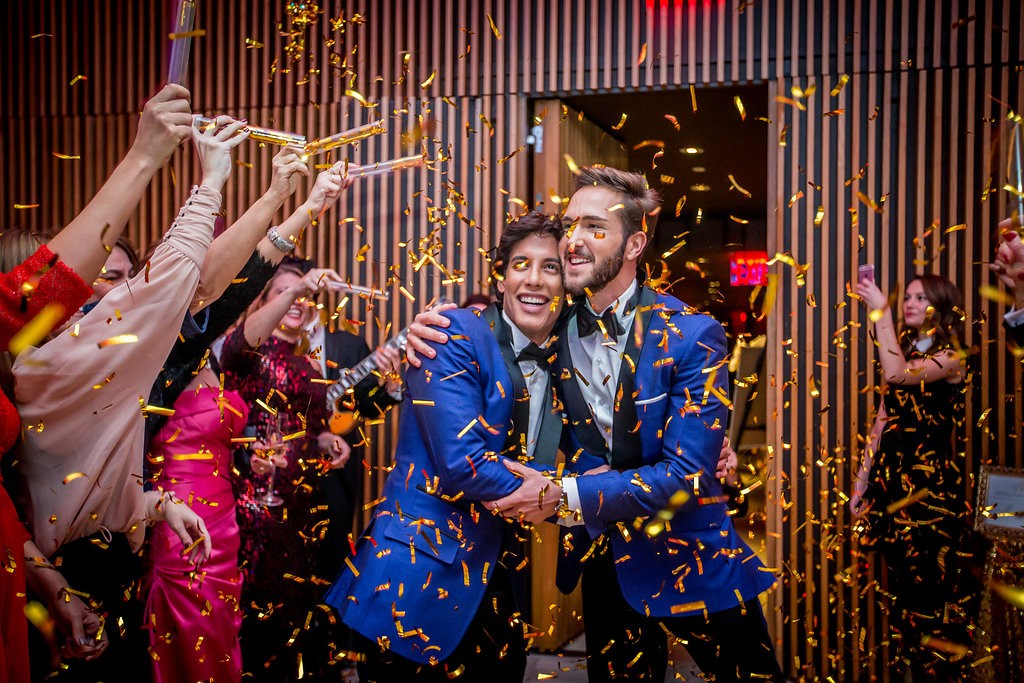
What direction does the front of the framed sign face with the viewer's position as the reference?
facing the viewer

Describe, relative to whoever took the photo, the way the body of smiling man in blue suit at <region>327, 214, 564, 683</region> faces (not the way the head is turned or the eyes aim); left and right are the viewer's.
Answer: facing the viewer and to the right of the viewer

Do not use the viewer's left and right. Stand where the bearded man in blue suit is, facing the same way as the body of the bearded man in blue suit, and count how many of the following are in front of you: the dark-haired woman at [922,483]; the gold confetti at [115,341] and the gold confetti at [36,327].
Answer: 2

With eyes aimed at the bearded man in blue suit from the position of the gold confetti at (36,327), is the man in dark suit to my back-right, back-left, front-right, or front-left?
front-left

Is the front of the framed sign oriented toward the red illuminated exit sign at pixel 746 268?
no

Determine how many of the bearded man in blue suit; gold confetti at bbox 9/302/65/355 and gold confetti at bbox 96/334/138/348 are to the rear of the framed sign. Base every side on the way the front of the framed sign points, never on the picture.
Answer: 0

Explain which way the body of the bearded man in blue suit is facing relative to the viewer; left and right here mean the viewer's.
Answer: facing the viewer and to the left of the viewer

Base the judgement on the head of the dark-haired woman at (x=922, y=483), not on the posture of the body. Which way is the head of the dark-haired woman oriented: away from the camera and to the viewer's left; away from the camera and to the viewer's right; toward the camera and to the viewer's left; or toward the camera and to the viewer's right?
toward the camera and to the viewer's left

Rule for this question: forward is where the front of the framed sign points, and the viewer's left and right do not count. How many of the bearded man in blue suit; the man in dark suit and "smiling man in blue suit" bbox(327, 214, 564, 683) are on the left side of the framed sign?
0

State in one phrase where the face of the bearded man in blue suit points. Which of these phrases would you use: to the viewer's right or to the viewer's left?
to the viewer's left

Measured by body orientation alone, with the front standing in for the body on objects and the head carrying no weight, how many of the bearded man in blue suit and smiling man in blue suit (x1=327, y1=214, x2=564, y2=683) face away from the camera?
0

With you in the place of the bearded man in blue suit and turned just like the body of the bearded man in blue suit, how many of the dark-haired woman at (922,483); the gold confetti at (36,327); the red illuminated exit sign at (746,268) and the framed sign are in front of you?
1

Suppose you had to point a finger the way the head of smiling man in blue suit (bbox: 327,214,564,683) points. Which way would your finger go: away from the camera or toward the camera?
toward the camera

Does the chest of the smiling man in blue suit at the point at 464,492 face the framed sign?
no

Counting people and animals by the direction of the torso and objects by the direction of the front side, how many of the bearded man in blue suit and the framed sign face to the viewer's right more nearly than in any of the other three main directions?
0

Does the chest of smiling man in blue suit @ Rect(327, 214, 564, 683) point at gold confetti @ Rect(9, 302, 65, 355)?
no

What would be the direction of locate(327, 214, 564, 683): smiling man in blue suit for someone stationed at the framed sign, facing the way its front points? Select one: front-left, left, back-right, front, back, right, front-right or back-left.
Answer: front-right

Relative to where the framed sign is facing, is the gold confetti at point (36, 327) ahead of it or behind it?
ahead
